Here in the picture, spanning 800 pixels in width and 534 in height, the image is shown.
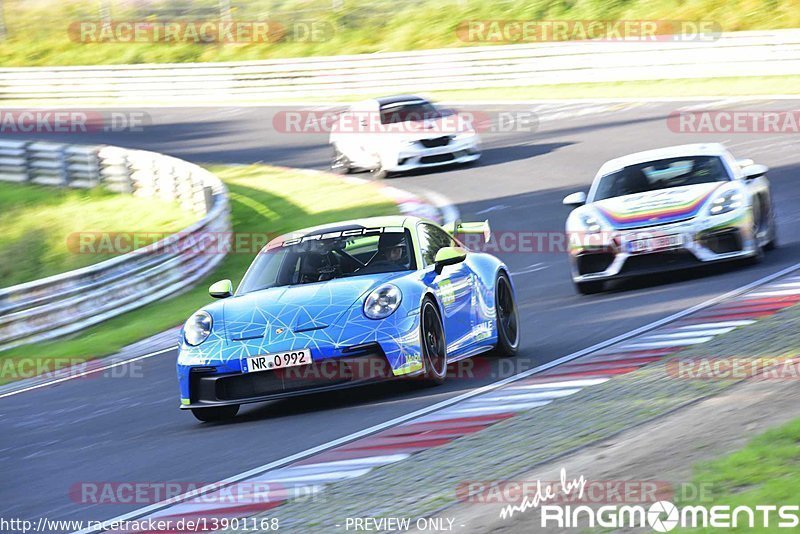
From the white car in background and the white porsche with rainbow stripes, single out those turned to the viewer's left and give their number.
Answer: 0

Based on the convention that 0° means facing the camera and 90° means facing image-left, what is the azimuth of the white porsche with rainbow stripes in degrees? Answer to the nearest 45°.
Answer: approximately 0°

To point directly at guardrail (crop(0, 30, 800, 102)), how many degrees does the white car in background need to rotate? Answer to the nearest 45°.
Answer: approximately 135° to its left

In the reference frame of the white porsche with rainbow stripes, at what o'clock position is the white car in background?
The white car in background is roughly at 5 o'clock from the white porsche with rainbow stripes.

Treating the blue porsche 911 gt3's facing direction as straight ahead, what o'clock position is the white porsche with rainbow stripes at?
The white porsche with rainbow stripes is roughly at 6 o'clock from the blue porsche 911 gt3.

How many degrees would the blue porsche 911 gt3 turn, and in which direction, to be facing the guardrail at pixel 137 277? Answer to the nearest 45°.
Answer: approximately 135° to its right

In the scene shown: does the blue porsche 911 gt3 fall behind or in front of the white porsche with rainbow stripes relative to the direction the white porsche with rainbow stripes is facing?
in front

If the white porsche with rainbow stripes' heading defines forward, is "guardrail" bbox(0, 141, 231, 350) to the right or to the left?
on its right

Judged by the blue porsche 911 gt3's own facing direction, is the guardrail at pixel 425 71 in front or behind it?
behind
